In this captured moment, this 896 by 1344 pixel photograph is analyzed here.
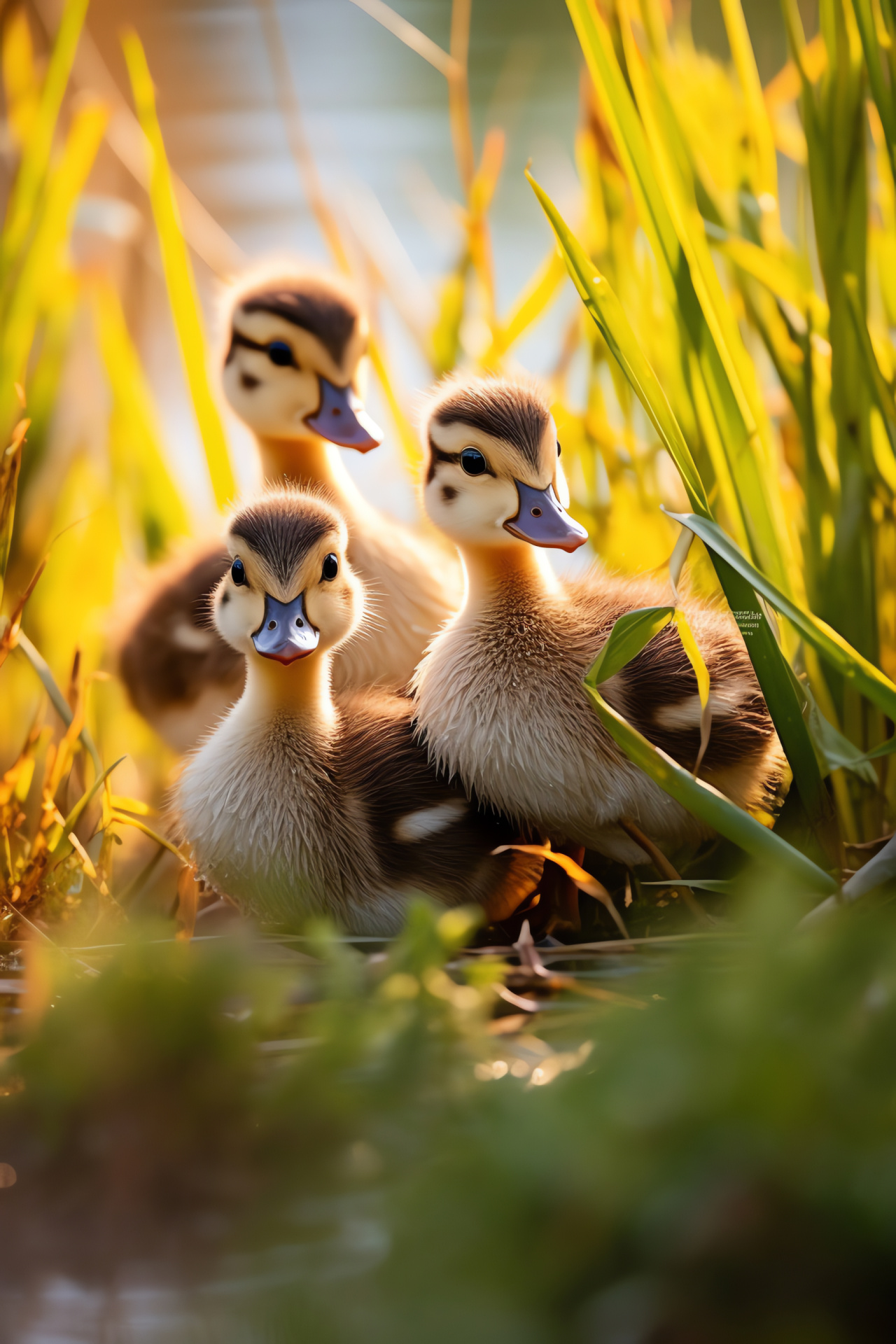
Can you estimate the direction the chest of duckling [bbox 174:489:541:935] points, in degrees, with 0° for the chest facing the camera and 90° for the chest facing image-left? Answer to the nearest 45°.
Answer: approximately 45°

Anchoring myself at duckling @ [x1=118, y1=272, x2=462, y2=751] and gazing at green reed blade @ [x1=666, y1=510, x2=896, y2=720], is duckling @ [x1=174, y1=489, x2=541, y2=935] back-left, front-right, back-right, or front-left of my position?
front-right
